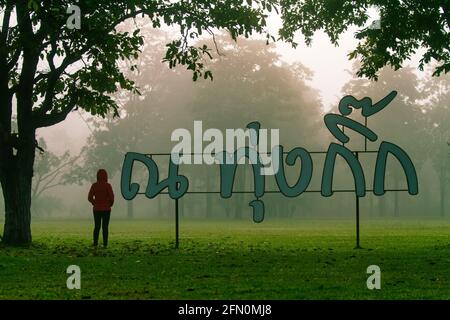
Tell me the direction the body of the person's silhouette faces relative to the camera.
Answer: away from the camera

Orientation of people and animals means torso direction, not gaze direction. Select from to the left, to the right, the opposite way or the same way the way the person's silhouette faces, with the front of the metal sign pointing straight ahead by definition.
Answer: the opposite way

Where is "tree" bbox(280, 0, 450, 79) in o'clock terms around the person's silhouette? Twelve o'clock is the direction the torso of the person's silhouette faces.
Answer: The tree is roughly at 3 o'clock from the person's silhouette.

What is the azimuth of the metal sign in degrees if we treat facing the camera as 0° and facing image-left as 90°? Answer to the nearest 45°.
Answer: approximately 0°

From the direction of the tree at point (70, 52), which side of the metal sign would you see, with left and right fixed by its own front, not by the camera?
right

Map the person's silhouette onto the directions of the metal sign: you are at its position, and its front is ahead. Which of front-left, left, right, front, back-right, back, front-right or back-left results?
right

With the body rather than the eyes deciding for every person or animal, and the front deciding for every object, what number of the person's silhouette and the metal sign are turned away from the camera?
1
